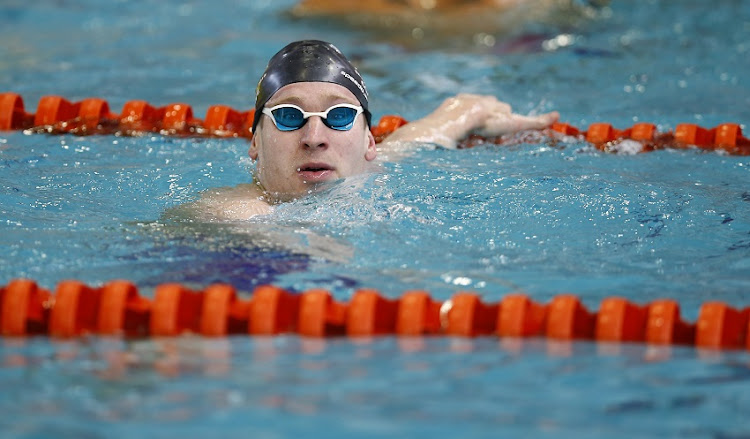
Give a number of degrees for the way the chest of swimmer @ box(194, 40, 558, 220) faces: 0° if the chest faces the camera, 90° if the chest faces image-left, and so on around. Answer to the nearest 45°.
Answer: approximately 0°

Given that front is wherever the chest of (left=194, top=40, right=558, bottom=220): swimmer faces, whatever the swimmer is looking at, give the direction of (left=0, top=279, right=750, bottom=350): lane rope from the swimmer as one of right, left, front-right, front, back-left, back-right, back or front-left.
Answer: front

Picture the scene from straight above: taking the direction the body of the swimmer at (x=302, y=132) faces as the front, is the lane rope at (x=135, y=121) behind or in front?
behind
